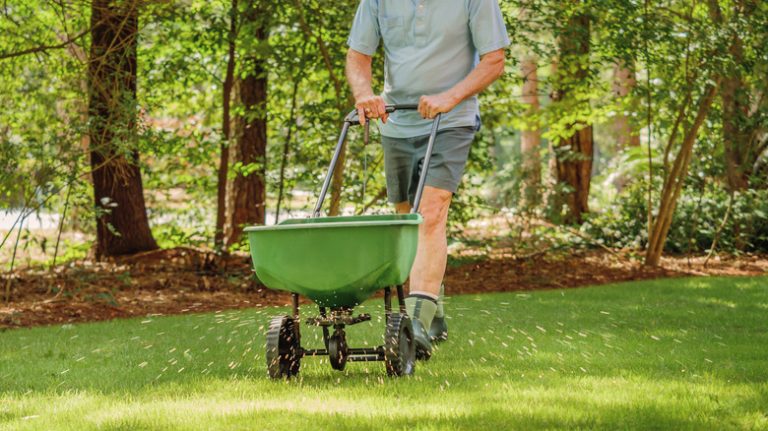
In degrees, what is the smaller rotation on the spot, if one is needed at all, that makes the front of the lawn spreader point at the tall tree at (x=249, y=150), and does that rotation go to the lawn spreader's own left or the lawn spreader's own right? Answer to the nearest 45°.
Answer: approximately 135° to the lawn spreader's own right

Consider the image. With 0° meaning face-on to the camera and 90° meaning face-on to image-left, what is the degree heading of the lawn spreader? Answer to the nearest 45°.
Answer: approximately 45°

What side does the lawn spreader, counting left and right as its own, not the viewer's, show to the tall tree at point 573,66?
back

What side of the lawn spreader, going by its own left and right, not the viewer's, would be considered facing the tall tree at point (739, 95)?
back

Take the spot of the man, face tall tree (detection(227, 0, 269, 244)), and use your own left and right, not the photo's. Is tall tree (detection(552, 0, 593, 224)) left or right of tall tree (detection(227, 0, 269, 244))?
right
